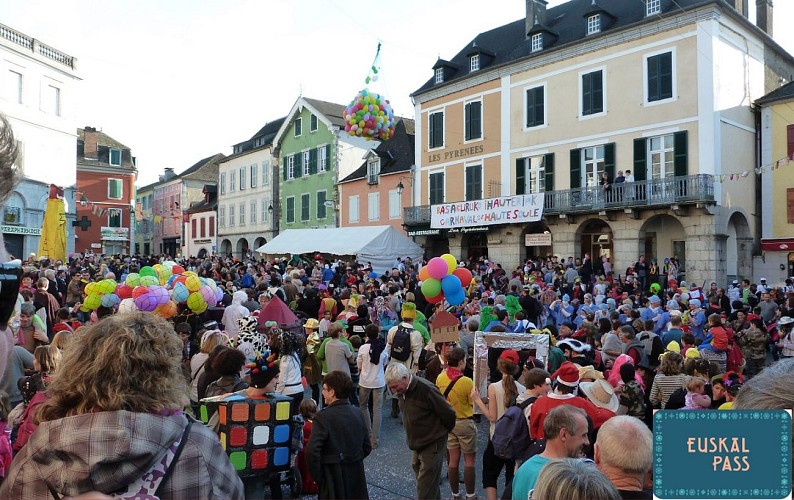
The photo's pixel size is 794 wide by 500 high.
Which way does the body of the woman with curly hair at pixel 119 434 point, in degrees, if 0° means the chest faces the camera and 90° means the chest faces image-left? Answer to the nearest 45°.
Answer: approximately 180°

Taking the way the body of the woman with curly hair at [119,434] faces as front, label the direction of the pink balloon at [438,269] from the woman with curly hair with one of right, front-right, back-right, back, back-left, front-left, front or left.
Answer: front-right

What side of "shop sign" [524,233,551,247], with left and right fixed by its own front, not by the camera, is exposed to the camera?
front

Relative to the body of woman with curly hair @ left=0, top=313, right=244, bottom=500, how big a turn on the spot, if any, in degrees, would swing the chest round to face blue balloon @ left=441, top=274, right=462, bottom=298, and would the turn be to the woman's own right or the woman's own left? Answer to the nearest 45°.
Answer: approximately 45° to the woman's own right

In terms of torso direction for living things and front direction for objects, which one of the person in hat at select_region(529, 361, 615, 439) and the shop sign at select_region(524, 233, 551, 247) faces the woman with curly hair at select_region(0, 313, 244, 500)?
the shop sign

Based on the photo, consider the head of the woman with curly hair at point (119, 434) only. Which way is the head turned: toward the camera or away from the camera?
away from the camera

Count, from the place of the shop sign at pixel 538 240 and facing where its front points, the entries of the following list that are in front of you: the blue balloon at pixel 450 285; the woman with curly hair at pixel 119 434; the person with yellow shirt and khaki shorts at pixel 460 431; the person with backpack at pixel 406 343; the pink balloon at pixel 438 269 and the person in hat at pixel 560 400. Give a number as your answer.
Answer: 6

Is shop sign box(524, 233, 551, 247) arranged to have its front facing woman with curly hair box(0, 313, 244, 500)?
yes

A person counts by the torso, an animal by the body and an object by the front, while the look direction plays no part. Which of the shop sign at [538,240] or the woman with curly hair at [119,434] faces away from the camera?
the woman with curly hair

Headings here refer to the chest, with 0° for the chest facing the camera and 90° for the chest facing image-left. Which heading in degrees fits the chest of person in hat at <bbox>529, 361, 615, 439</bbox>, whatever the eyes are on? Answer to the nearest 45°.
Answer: approximately 180°

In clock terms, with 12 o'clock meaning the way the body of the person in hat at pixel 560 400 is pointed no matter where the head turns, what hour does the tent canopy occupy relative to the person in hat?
The tent canopy is roughly at 11 o'clock from the person in hat.

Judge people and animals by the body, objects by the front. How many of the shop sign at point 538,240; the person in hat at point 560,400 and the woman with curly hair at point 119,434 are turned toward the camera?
1

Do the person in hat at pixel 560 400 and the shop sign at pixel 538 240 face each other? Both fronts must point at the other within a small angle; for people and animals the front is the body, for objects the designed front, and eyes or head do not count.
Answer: yes

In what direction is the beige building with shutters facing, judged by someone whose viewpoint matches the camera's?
facing the viewer and to the left of the viewer

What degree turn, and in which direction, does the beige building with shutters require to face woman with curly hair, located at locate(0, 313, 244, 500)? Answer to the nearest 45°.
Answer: approximately 45° to its left

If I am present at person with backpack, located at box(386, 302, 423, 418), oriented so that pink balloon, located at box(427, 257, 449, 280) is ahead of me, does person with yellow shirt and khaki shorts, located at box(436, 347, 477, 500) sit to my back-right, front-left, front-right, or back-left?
back-right

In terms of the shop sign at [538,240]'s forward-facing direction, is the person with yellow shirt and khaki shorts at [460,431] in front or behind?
in front
